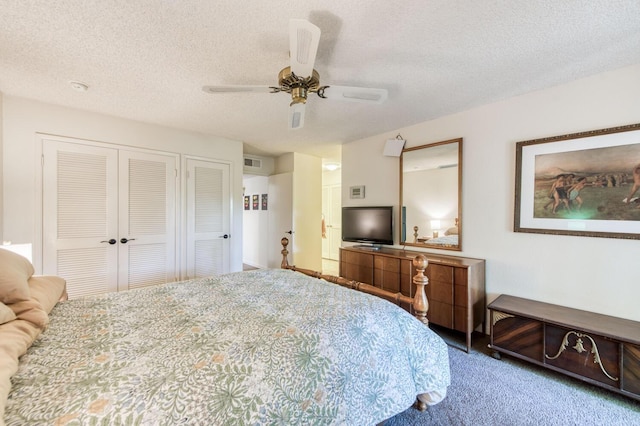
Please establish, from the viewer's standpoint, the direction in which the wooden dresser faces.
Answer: facing the viewer and to the left of the viewer

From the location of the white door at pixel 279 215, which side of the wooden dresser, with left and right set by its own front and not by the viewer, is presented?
right

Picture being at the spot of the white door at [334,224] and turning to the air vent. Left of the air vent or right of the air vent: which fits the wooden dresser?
left

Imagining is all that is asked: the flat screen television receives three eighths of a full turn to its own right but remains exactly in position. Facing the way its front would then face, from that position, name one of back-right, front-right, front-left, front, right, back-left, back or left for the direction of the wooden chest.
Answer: back-right

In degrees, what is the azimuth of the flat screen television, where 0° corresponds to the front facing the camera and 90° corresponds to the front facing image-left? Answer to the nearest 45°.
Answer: approximately 45°

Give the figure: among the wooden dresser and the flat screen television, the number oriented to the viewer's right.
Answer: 0

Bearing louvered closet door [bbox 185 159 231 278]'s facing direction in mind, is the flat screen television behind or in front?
in front

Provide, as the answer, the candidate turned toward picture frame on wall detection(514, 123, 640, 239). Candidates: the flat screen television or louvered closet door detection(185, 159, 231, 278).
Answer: the louvered closet door

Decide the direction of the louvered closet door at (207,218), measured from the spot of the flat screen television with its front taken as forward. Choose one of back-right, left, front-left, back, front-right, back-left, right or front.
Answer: front-right

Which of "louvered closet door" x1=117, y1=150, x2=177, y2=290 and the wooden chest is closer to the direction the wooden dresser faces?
the louvered closet door

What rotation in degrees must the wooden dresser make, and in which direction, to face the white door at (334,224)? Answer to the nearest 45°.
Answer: approximately 90° to its right

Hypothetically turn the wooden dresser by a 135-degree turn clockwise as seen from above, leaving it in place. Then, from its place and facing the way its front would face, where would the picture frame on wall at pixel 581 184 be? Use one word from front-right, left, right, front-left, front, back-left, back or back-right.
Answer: right

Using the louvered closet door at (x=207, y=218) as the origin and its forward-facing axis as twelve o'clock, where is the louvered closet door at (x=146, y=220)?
the louvered closet door at (x=146, y=220) is roughly at 4 o'clock from the louvered closet door at (x=207, y=218).

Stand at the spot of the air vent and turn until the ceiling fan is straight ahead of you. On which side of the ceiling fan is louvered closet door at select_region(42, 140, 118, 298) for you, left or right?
right

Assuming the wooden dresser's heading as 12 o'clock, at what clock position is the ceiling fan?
The ceiling fan is roughly at 12 o'clock from the wooden dresser.

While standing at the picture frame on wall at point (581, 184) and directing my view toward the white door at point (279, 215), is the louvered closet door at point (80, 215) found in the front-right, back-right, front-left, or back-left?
front-left

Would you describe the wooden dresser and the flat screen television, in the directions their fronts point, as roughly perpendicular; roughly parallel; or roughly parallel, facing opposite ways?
roughly parallel

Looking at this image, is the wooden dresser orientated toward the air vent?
no

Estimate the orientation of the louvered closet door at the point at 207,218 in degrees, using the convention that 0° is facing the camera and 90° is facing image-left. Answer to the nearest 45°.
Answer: approximately 315°

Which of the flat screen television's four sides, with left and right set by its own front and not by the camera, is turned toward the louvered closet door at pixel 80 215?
front

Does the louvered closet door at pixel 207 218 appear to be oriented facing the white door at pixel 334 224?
no

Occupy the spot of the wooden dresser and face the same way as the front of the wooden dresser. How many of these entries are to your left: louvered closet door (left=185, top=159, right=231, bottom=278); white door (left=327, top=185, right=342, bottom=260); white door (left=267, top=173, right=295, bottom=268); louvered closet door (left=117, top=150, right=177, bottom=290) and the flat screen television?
0

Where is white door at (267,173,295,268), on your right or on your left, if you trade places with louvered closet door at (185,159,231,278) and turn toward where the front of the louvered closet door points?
on your left
